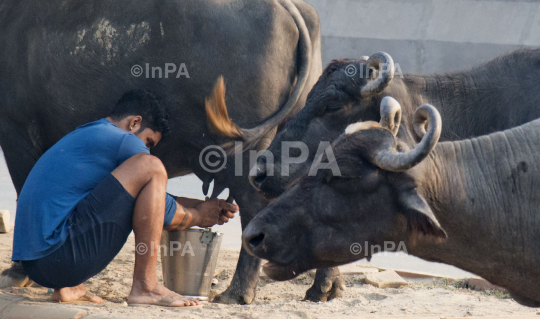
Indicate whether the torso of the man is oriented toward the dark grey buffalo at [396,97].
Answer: yes

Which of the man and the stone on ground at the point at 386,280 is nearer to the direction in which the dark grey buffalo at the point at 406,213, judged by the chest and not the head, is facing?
the man

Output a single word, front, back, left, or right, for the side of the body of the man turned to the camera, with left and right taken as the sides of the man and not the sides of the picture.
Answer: right

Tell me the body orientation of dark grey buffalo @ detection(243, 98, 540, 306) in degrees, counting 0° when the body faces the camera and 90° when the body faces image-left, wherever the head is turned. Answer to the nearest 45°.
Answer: approximately 90°

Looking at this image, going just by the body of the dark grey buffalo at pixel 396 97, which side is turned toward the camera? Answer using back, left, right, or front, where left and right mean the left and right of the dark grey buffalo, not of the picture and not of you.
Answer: left

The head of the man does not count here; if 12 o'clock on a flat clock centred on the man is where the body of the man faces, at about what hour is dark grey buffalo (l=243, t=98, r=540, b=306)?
The dark grey buffalo is roughly at 1 o'clock from the man.

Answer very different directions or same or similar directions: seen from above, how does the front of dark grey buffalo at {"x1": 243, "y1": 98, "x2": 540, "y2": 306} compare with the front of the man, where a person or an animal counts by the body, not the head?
very different directions
